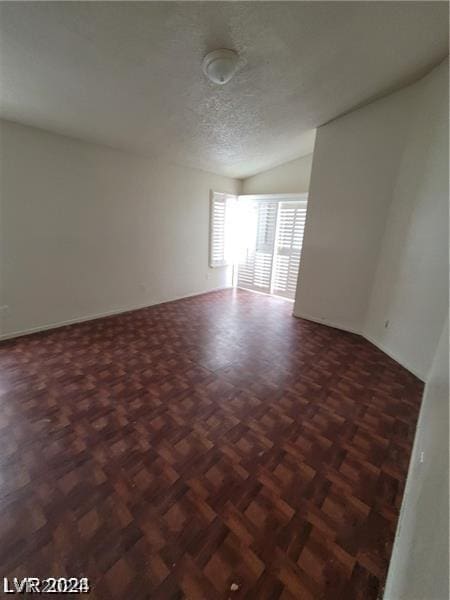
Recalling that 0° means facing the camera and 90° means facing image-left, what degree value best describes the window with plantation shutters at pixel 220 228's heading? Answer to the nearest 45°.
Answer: approximately 315°
